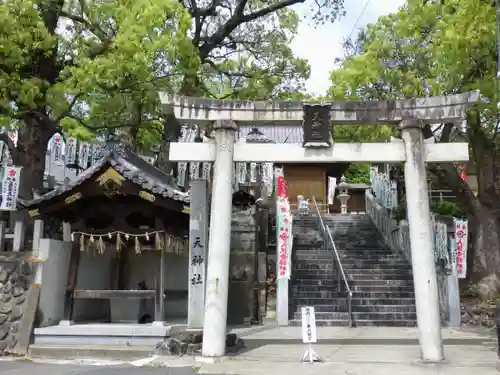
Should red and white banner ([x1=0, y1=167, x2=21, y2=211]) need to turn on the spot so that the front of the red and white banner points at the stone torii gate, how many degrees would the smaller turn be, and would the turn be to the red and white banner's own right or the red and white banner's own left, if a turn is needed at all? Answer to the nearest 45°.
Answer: approximately 45° to the red and white banner's own left

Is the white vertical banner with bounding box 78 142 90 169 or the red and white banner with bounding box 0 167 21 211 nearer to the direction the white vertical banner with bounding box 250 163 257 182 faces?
the red and white banner

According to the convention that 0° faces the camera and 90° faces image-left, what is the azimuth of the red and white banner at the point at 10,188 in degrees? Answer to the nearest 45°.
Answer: approximately 0°

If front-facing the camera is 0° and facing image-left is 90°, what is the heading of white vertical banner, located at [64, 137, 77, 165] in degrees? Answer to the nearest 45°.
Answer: approximately 0°

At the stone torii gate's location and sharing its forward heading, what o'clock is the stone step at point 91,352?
The stone step is roughly at 3 o'clock from the stone torii gate.

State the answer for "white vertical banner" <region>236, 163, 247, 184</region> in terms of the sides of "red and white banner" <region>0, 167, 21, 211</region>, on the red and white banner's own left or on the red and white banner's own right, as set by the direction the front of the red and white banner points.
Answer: on the red and white banner's own left

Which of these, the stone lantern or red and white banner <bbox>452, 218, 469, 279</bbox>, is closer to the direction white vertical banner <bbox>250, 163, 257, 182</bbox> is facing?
the red and white banner

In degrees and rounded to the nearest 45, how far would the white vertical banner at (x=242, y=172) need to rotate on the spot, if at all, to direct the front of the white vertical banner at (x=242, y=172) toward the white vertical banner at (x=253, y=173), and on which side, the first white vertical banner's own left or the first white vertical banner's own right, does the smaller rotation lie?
approximately 135° to the first white vertical banner's own left

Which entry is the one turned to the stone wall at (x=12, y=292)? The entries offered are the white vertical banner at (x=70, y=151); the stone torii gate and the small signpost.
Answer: the white vertical banner

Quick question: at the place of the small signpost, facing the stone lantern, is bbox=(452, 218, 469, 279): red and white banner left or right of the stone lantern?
right
